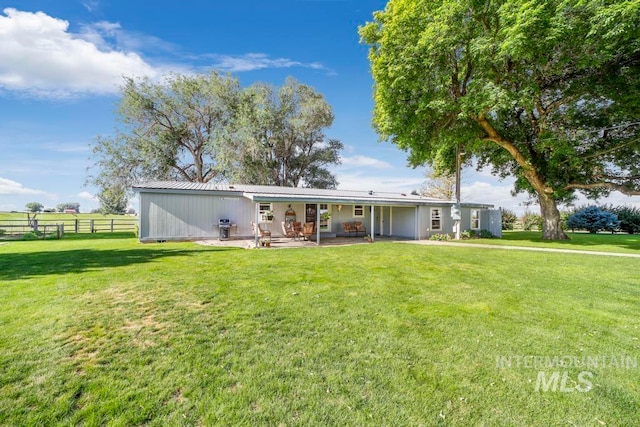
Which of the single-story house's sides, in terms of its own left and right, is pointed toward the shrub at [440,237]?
left

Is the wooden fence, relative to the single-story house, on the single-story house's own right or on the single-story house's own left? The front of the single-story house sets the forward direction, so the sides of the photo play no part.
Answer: on the single-story house's own right

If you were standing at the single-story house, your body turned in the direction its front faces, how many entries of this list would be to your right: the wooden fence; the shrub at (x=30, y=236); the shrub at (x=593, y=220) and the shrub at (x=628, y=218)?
2

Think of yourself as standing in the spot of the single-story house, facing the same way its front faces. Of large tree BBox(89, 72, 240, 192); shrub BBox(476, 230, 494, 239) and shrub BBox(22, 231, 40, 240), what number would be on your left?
1

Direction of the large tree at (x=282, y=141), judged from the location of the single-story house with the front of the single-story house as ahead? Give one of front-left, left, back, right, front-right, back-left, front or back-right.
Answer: back

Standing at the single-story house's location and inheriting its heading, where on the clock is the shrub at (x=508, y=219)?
The shrub is roughly at 8 o'clock from the single-story house.

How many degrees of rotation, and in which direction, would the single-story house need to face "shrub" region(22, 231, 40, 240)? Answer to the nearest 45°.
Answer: approximately 90° to its right

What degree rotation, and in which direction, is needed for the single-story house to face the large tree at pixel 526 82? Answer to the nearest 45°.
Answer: approximately 90° to its left

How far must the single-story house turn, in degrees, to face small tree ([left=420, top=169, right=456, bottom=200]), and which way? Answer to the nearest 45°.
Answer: approximately 135° to its left

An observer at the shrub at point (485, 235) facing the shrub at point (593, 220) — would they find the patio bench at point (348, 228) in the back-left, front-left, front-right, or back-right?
back-left

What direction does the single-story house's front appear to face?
toward the camera

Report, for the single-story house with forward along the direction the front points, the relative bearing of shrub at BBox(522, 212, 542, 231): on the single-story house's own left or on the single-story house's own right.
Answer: on the single-story house's own left

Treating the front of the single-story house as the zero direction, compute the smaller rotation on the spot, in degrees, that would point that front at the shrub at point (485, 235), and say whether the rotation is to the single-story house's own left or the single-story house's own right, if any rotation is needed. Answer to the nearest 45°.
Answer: approximately 90° to the single-story house's own left
